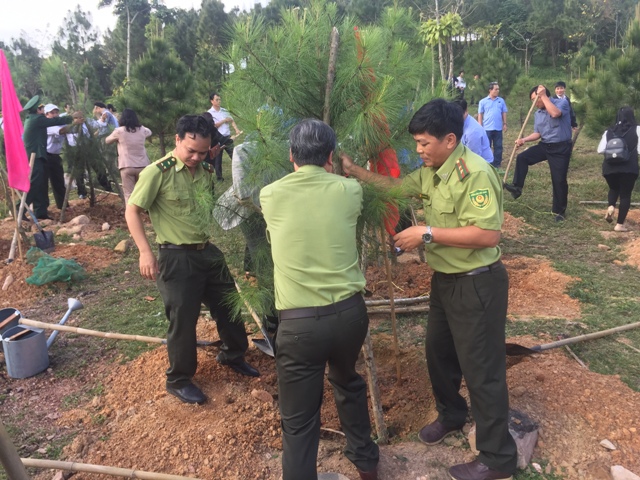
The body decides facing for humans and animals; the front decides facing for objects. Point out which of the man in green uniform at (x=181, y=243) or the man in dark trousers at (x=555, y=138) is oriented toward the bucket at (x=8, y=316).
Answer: the man in dark trousers

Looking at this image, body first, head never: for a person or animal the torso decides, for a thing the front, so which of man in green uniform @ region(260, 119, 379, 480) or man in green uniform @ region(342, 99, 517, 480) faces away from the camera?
man in green uniform @ region(260, 119, 379, 480)

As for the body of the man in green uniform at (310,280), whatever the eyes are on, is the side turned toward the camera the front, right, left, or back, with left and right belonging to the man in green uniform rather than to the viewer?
back

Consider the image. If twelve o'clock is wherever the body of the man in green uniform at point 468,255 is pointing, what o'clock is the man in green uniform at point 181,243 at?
the man in green uniform at point 181,243 is roughly at 2 o'clock from the man in green uniform at point 468,255.

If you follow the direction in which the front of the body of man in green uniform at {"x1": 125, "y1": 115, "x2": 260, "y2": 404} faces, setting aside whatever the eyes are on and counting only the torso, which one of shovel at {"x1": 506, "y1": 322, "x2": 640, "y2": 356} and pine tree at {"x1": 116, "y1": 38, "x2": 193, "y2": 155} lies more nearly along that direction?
the shovel

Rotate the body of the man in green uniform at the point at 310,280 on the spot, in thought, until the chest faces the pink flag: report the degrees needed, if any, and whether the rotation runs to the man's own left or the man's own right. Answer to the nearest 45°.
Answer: approximately 45° to the man's own left

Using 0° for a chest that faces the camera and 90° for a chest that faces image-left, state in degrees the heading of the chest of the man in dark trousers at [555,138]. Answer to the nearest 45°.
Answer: approximately 45°

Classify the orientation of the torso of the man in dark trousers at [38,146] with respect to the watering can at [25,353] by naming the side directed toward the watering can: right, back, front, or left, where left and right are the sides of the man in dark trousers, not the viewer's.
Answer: right

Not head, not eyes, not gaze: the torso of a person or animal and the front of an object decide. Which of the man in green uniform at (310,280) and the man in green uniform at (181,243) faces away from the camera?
the man in green uniform at (310,280)

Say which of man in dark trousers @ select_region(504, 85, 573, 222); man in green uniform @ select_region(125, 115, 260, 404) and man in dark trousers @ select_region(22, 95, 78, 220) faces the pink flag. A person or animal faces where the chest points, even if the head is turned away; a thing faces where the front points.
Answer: man in dark trousers @ select_region(504, 85, 573, 222)

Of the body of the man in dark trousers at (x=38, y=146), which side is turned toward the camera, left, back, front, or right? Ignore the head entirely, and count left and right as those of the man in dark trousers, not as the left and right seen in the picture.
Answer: right
